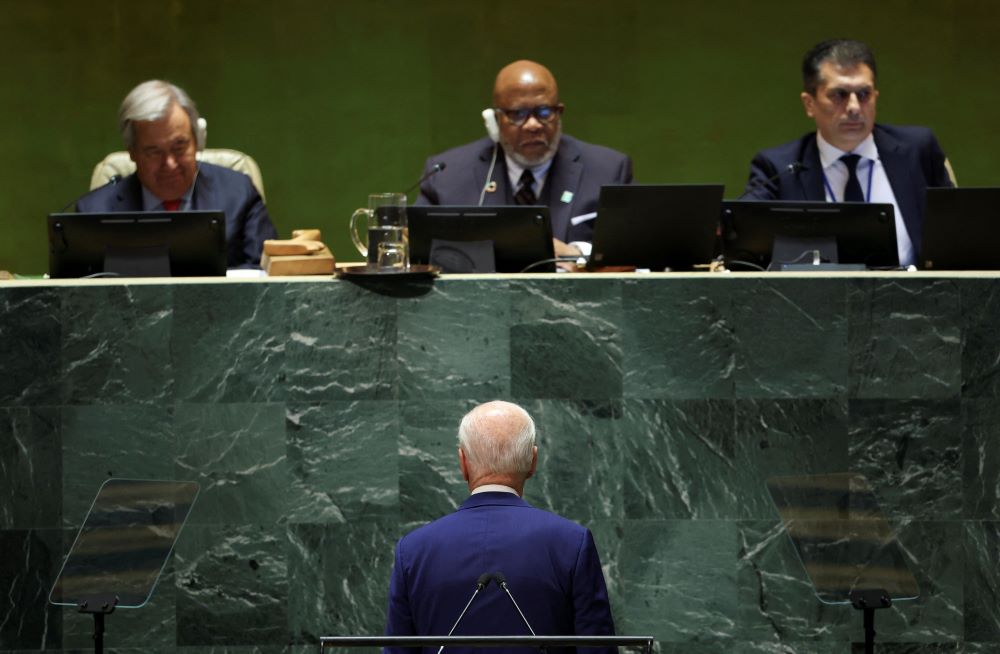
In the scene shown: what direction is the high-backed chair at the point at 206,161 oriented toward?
toward the camera

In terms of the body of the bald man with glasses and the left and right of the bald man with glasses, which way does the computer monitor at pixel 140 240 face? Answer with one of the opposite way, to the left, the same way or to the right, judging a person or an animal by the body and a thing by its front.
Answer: the opposite way

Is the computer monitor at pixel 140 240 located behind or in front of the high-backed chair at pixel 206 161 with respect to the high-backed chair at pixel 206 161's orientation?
in front

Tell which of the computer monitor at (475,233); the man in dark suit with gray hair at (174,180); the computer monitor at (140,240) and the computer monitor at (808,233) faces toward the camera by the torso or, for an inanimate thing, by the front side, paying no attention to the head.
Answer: the man in dark suit with gray hair

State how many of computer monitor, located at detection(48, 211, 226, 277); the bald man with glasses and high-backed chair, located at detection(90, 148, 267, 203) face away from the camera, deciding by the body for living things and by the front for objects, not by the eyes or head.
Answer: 1

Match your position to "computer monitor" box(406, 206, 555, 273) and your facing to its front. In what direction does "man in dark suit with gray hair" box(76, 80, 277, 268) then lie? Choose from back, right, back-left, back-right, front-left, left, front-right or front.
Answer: front-left

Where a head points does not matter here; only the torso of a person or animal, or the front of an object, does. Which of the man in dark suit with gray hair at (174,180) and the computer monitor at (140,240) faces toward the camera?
the man in dark suit with gray hair

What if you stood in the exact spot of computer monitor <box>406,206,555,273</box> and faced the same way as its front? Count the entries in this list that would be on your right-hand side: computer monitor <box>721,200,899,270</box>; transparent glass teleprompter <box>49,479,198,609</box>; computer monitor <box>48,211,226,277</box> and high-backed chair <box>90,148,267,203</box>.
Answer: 1

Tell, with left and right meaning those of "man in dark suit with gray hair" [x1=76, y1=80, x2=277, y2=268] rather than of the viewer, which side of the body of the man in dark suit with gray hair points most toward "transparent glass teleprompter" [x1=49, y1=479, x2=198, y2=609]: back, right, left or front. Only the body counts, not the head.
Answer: front

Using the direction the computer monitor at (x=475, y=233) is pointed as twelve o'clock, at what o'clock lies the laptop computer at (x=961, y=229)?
the laptop computer at (x=961, y=229) is roughly at 3 o'clock from the computer monitor at (x=475, y=233).

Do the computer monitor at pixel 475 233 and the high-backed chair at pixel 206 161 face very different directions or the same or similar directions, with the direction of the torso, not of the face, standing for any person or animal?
very different directions

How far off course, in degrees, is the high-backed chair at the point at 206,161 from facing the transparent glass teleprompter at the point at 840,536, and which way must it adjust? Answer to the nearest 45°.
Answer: approximately 45° to its left

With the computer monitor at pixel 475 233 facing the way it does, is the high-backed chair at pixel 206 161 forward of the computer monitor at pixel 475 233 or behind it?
forward

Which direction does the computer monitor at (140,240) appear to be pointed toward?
away from the camera

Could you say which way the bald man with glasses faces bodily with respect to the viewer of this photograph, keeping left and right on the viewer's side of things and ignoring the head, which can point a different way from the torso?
facing the viewer

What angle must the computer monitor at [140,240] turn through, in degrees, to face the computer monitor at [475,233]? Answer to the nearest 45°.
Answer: approximately 90° to its right

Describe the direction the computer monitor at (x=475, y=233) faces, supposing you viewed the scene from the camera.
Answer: facing away from the viewer

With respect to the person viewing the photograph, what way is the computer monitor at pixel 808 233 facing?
facing away from the viewer

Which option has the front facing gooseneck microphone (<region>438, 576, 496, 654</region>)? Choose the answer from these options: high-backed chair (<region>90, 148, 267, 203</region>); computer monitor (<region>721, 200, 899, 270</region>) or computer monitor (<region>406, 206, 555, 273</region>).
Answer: the high-backed chair

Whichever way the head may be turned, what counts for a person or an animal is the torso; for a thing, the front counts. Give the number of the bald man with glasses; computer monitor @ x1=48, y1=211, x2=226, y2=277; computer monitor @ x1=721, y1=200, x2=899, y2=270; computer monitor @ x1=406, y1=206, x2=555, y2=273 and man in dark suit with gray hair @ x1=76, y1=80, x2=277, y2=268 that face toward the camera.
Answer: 2

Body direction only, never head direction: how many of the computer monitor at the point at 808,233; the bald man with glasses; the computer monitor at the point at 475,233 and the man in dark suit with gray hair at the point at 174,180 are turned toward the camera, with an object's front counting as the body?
2
